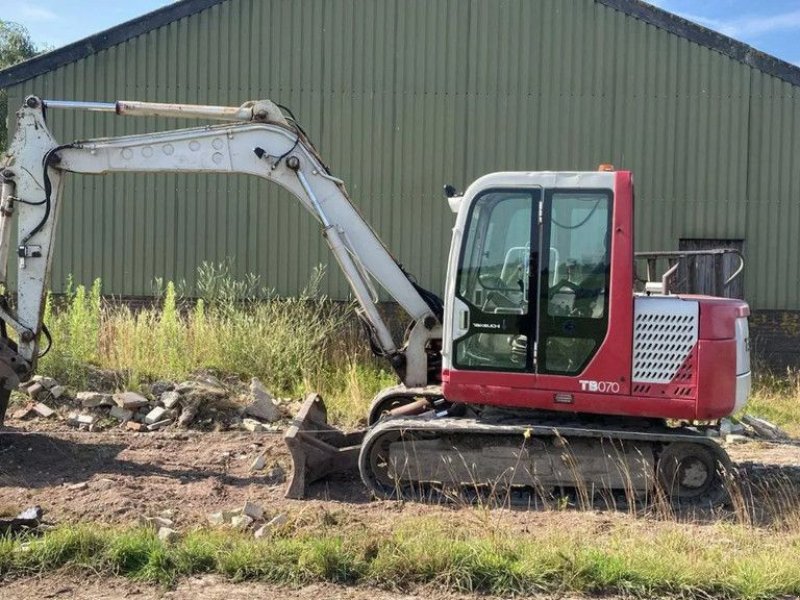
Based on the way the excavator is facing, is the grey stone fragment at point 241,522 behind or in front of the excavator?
in front

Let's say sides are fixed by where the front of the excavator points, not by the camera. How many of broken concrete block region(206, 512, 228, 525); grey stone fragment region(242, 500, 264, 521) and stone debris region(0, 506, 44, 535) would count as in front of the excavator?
3

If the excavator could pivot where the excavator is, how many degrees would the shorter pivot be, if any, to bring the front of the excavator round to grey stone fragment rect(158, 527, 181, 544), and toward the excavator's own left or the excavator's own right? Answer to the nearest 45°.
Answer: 0° — it already faces it

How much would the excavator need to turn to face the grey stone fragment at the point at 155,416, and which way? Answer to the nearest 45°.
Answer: approximately 45° to its right

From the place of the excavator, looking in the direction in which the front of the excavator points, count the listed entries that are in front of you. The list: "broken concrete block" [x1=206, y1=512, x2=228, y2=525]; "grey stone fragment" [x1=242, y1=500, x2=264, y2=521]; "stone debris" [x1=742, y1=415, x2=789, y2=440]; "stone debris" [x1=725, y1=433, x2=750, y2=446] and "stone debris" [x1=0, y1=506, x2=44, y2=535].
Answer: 3

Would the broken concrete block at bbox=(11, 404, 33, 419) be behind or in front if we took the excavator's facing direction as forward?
in front

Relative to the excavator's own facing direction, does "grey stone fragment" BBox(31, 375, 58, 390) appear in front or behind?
in front

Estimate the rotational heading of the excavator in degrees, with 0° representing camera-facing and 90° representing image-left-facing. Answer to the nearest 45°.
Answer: approximately 90°

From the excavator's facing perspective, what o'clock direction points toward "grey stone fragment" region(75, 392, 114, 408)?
The grey stone fragment is roughly at 1 o'clock from the excavator.

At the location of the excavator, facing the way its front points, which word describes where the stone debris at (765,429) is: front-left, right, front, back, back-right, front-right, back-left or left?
back-right
